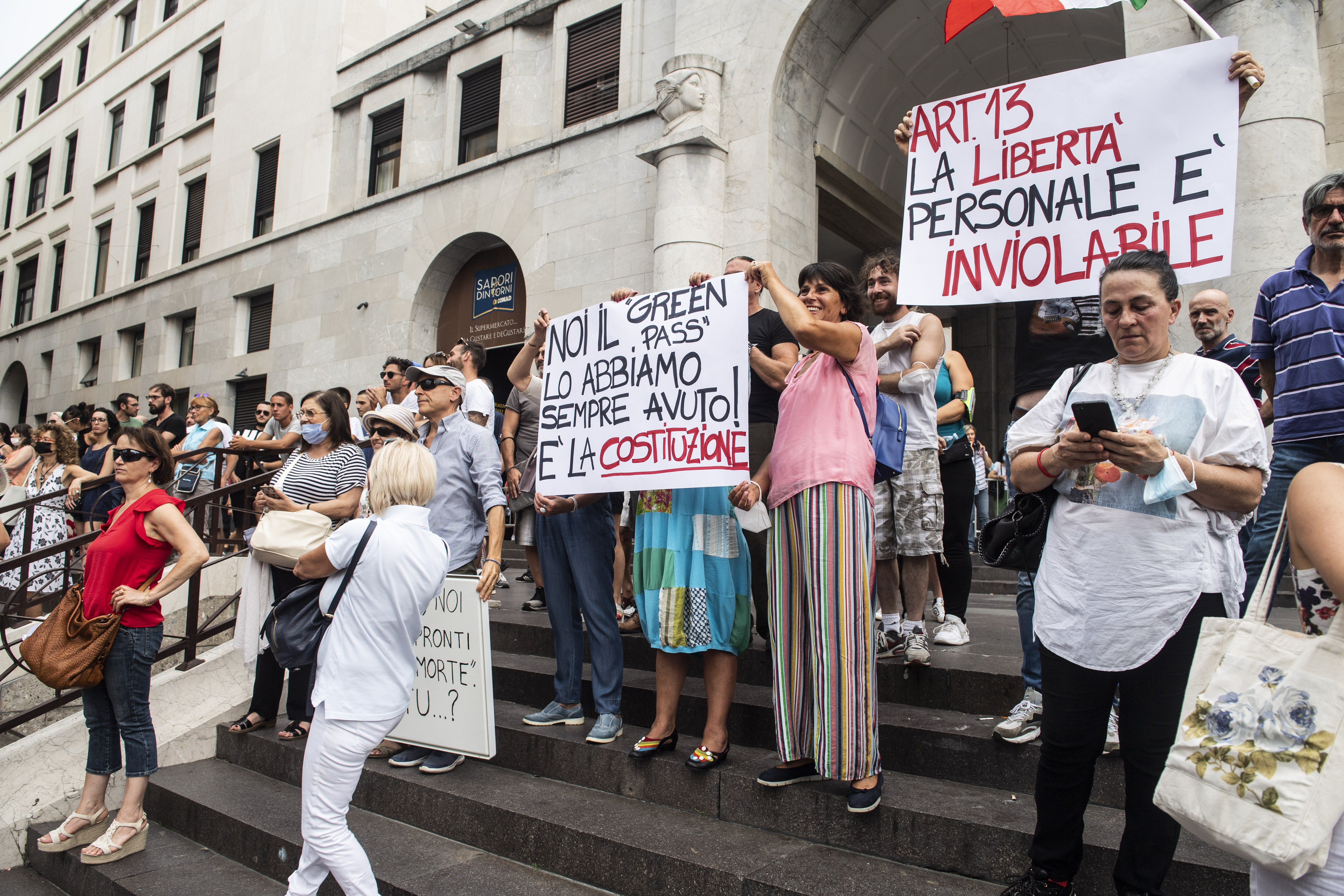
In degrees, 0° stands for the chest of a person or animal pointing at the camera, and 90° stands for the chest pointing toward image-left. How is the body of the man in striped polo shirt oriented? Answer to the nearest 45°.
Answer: approximately 0°

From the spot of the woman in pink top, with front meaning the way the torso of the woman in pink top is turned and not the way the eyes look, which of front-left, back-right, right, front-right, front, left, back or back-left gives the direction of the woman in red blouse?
front-right

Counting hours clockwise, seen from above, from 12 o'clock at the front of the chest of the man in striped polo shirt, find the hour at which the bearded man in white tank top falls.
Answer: The bearded man in white tank top is roughly at 3 o'clock from the man in striped polo shirt.

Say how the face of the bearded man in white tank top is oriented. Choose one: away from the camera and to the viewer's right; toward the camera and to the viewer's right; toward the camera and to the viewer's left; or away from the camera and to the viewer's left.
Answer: toward the camera and to the viewer's left

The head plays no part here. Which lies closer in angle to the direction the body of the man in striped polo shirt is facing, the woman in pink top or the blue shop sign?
the woman in pink top

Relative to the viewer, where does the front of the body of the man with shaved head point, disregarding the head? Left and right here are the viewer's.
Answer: facing the viewer and to the left of the viewer

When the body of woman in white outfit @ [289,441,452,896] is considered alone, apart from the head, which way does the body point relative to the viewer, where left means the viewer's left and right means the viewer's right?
facing away from the viewer and to the left of the viewer

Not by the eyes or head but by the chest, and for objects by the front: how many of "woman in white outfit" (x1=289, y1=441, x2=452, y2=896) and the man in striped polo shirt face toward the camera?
1

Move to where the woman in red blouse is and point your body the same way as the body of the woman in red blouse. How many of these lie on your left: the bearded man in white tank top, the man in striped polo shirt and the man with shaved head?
3
